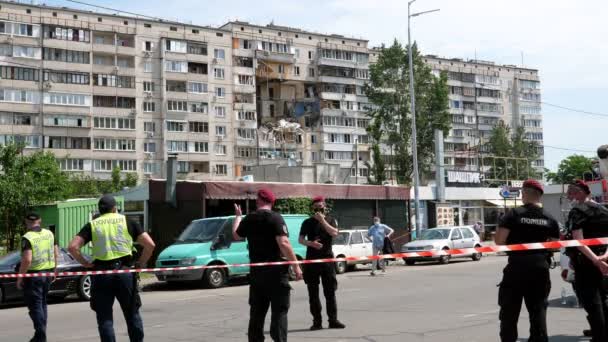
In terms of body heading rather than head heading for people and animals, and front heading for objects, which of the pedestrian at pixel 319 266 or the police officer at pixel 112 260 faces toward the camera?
the pedestrian

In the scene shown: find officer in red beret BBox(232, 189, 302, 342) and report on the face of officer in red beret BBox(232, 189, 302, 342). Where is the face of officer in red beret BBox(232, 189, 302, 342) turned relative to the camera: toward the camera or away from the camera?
away from the camera

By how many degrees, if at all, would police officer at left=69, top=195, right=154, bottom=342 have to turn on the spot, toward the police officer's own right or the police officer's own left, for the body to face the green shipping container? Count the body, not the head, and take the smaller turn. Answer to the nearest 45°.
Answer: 0° — they already face it

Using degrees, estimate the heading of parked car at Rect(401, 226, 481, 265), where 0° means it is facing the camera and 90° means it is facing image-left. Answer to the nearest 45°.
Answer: approximately 45°

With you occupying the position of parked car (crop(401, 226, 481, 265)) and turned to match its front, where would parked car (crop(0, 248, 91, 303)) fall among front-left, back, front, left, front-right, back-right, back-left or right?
front

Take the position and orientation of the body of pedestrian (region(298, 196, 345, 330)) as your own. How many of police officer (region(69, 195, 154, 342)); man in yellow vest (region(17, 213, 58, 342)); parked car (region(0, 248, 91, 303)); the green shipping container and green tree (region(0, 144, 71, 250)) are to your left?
0

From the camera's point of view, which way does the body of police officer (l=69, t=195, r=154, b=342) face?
away from the camera

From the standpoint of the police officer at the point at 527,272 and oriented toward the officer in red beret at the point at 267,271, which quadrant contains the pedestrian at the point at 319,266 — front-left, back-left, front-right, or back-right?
front-right

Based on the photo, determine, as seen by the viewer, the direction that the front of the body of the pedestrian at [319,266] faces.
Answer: toward the camera

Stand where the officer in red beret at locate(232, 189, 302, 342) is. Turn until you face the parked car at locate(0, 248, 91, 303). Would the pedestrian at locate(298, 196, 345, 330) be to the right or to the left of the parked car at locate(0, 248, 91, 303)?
right

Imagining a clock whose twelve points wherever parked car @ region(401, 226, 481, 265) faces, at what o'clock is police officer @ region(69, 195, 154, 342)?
The police officer is roughly at 11 o'clock from the parked car.

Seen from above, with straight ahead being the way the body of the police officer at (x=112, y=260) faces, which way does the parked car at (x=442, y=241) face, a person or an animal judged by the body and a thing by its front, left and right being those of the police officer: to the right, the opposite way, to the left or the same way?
to the left
